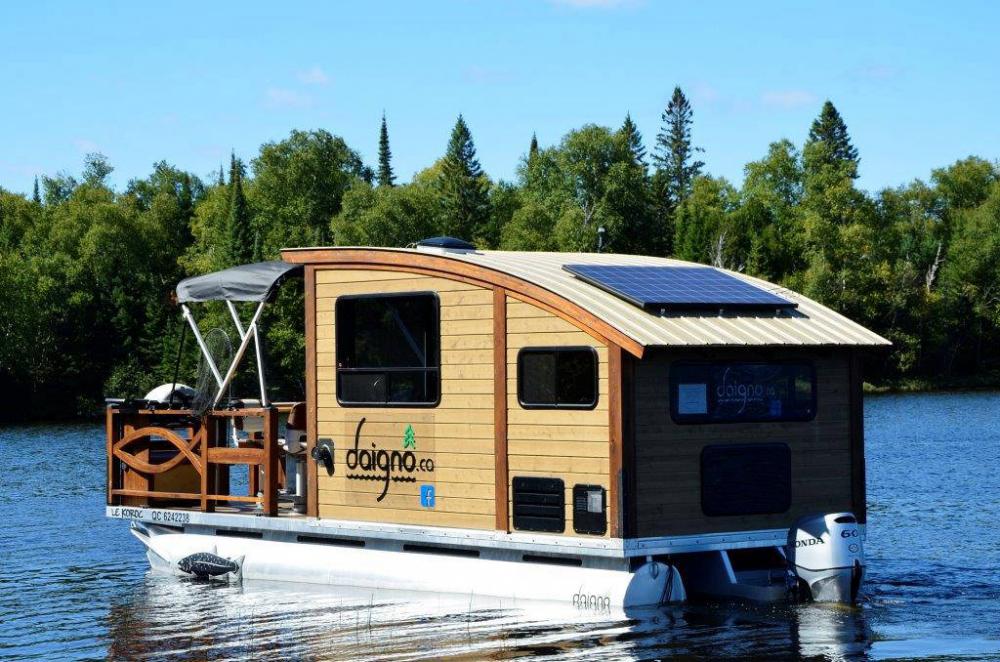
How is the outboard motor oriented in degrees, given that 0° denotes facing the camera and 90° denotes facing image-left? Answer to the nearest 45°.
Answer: approximately 135°

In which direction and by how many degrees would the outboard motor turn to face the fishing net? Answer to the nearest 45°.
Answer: approximately 45° to its left

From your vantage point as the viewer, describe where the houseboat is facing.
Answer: facing away from the viewer and to the left of the viewer
